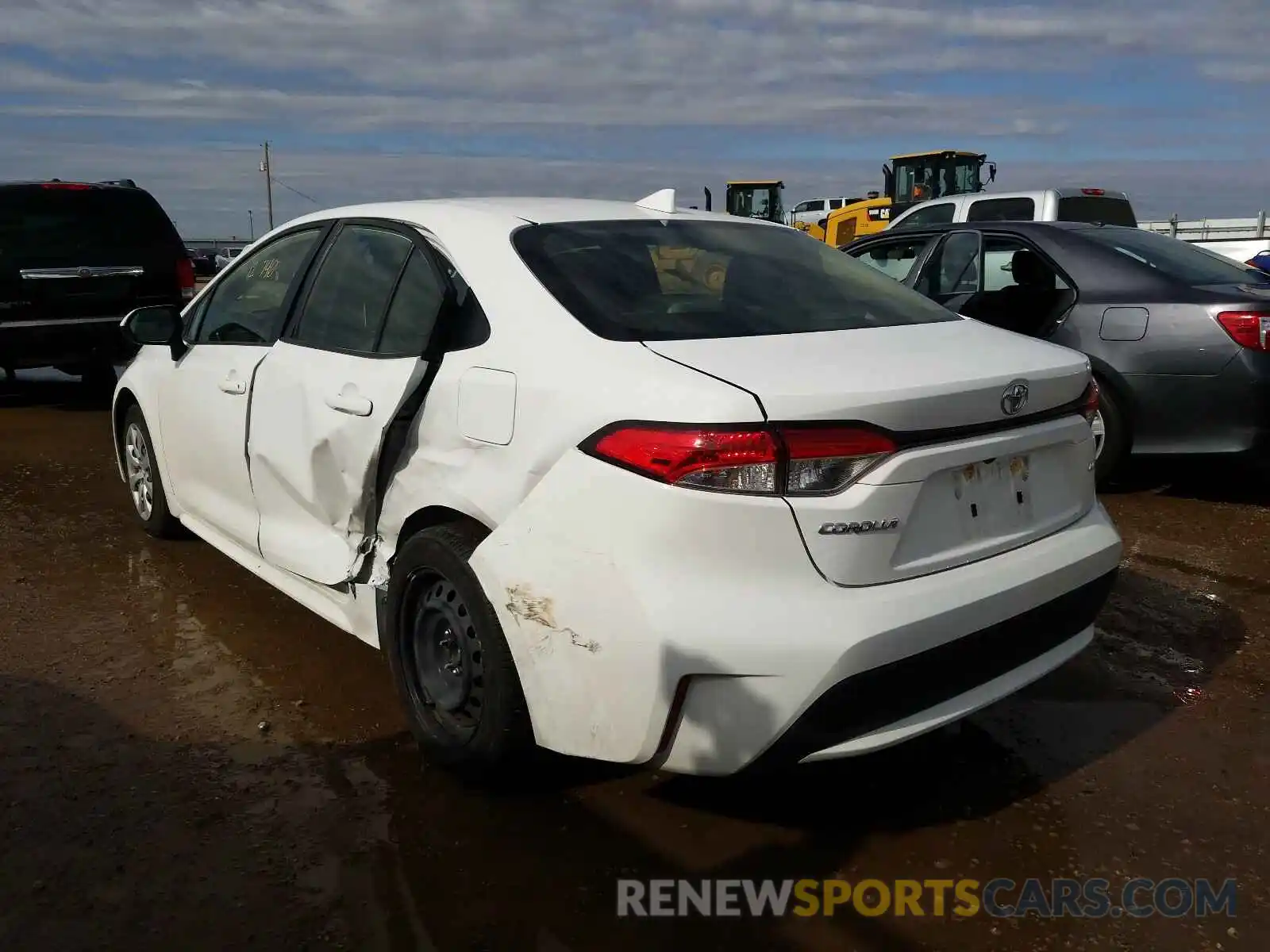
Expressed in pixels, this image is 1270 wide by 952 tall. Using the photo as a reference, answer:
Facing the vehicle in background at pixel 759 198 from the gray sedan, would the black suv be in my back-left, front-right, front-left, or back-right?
front-left

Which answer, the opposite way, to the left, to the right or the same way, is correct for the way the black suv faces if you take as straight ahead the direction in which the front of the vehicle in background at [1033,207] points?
the same way

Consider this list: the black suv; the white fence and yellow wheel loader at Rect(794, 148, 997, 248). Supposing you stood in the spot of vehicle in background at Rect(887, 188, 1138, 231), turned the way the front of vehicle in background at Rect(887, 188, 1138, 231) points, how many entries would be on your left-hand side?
1

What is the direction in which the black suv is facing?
away from the camera

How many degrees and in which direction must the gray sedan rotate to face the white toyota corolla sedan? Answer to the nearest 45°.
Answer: approximately 135° to its left

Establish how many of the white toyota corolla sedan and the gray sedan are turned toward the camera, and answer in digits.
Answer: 0

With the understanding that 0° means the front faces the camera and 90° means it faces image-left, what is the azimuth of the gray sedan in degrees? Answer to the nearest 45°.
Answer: approximately 135°

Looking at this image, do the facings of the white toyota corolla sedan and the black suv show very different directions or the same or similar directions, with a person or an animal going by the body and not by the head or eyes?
same or similar directions

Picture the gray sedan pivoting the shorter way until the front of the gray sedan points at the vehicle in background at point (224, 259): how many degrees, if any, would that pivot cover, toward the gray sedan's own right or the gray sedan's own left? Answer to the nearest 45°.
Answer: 0° — it already faces it

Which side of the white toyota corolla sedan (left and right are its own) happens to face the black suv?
front

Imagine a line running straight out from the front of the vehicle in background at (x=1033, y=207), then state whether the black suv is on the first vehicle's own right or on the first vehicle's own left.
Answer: on the first vehicle's own left

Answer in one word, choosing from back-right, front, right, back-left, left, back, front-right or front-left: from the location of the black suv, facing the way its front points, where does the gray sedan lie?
back-right

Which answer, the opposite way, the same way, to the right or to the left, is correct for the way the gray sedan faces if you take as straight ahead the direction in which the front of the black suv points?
the same way

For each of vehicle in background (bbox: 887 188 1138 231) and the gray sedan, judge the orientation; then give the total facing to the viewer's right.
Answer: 0

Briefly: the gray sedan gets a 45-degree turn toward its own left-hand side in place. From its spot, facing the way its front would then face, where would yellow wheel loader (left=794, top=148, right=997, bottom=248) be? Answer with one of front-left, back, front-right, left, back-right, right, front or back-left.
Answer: right

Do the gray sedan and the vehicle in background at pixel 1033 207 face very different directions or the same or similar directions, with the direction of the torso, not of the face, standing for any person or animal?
same or similar directions

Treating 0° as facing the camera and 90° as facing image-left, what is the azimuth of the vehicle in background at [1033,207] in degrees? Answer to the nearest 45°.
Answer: approximately 135°
